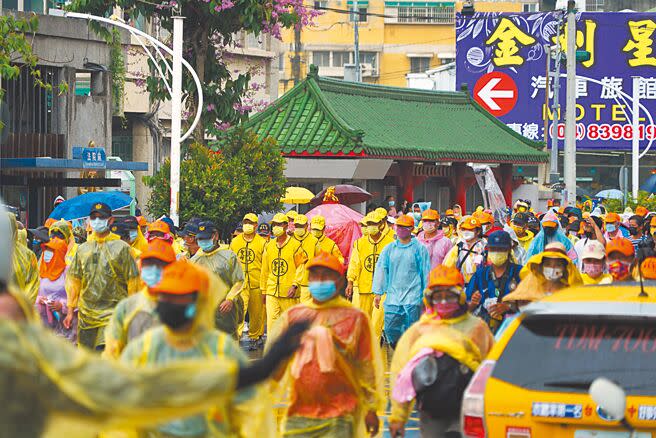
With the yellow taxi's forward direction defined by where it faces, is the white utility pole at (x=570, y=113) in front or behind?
in front

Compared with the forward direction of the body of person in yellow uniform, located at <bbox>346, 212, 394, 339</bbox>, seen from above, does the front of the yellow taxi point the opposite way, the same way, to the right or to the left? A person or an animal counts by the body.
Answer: the opposite way

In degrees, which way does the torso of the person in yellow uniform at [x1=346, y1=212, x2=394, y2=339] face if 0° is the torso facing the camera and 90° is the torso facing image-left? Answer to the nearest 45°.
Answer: approximately 0°

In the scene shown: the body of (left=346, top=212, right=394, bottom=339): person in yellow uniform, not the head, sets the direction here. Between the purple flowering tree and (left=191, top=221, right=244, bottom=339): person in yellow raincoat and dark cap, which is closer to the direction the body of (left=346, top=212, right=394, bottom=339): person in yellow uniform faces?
the person in yellow raincoat and dark cap

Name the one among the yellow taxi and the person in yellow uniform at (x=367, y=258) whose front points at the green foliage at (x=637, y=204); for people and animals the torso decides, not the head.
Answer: the yellow taxi

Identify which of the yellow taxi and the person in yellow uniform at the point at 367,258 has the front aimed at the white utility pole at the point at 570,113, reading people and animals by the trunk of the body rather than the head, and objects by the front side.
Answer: the yellow taxi

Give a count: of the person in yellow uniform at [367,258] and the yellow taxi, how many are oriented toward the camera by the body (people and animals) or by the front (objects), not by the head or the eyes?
1

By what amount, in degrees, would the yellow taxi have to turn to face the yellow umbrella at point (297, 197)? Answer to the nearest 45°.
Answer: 0° — it already faces it

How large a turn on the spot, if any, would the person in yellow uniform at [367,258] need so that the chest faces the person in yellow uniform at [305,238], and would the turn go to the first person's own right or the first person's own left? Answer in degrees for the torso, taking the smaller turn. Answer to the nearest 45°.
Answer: approximately 135° to the first person's own right

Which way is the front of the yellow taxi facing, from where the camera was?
facing away from the viewer
